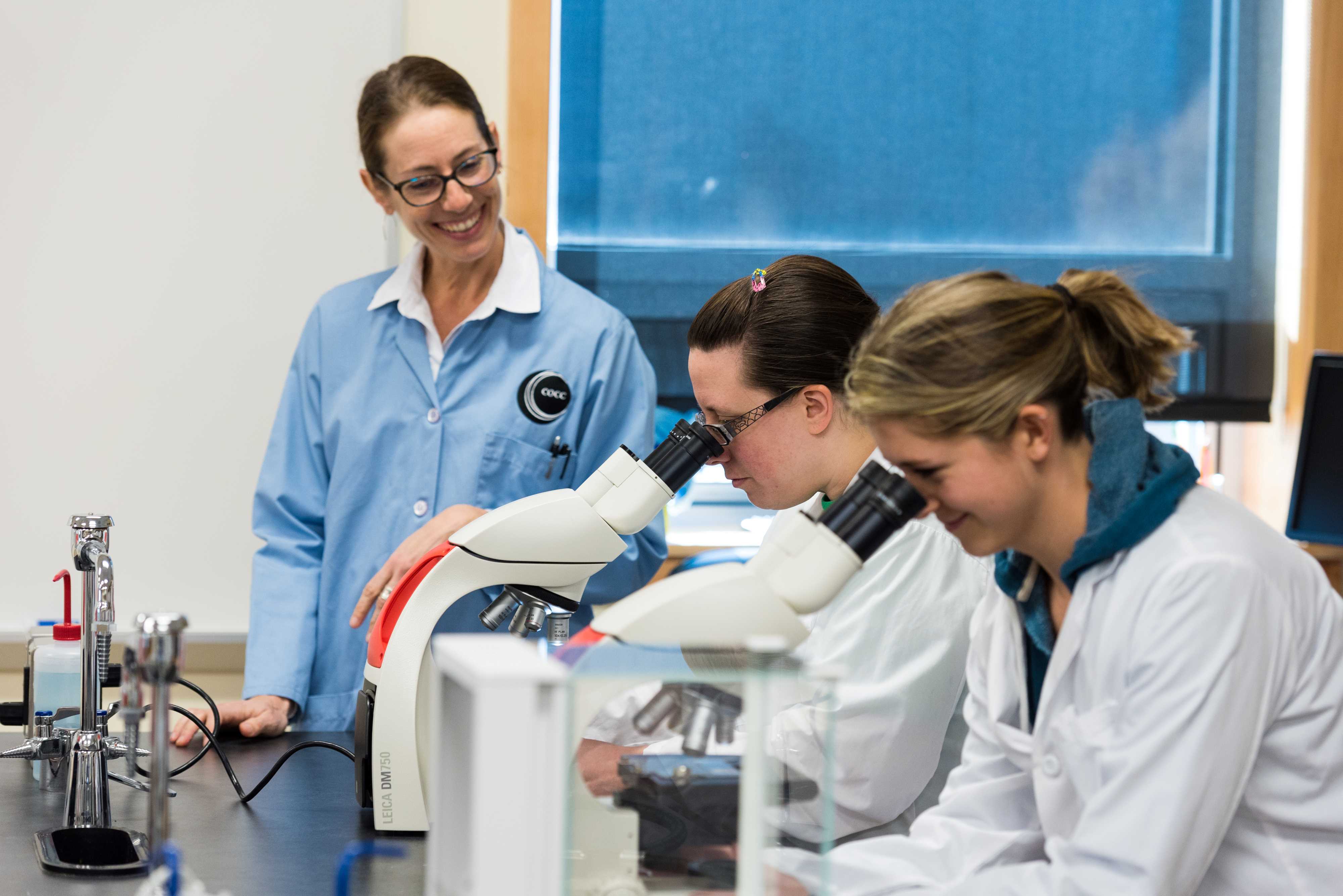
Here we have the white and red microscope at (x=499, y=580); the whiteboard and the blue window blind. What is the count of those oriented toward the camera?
2

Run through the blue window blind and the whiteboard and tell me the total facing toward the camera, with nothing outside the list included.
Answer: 2

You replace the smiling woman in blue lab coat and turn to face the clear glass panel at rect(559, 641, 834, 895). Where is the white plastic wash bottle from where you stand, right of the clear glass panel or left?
right

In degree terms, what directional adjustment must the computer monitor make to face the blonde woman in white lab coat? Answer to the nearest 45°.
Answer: approximately 45° to its left

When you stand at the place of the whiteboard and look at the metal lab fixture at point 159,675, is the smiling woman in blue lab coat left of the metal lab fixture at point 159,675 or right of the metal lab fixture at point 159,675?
left

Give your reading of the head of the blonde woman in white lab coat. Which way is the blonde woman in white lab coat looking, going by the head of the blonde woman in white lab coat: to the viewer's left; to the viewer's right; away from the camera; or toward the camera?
to the viewer's left

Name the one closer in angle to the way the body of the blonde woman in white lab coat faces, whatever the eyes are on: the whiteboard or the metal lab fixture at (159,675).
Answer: the metal lab fixture

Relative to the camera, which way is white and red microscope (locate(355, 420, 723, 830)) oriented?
to the viewer's right
